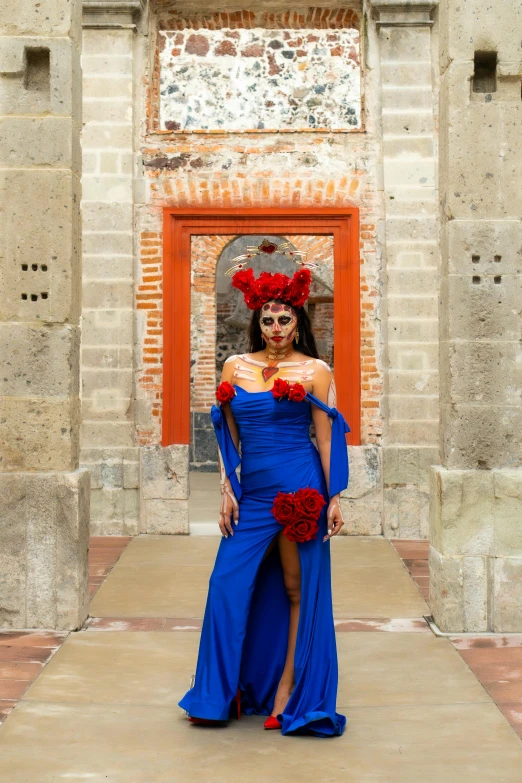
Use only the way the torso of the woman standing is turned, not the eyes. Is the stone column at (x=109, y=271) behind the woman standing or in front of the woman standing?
behind

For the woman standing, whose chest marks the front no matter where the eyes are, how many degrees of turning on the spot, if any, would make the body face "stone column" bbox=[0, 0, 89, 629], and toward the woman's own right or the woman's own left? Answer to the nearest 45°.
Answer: approximately 135° to the woman's own right

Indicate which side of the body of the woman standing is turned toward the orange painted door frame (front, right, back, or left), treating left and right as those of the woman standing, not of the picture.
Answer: back

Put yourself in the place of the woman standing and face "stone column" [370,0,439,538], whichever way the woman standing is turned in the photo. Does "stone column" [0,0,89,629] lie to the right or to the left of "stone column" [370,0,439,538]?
left

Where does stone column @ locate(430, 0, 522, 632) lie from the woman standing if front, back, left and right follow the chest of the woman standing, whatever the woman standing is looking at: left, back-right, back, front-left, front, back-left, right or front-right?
back-left

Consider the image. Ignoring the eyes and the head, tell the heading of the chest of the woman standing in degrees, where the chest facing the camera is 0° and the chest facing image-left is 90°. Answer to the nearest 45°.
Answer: approximately 0°

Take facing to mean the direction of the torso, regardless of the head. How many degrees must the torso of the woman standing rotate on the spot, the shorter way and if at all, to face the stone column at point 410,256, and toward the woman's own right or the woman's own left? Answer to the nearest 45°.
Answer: approximately 180°
